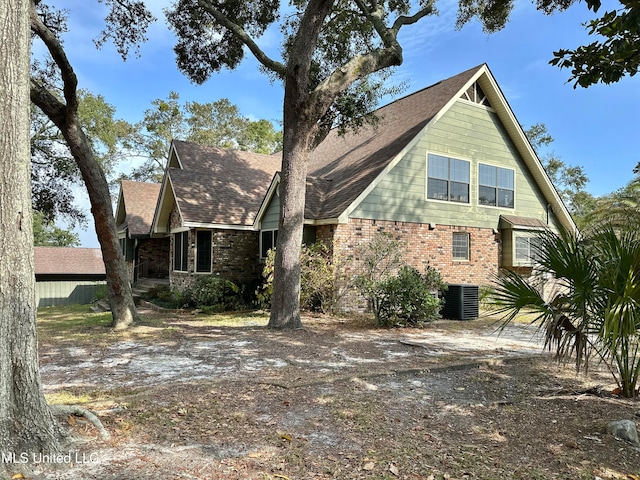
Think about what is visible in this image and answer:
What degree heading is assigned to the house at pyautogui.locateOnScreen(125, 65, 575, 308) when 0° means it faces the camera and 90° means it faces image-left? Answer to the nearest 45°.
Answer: approximately 45°

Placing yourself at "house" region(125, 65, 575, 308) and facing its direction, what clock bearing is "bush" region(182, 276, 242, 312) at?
The bush is roughly at 1 o'clock from the house.

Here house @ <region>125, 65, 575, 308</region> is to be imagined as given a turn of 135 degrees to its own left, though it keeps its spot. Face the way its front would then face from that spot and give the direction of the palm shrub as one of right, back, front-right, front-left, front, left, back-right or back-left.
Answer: right
